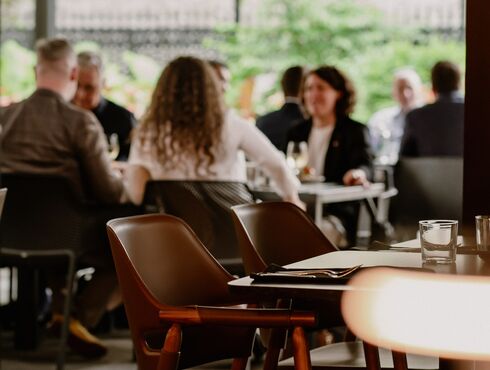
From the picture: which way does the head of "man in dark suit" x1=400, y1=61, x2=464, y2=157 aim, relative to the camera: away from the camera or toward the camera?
away from the camera

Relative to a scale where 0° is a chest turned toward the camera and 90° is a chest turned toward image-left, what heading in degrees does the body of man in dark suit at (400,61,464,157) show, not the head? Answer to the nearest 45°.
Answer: approximately 180°

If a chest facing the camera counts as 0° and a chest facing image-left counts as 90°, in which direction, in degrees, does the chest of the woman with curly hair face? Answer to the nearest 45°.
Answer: approximately 180°

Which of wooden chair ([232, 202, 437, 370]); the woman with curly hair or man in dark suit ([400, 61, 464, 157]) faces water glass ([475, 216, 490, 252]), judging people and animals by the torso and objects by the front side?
the wooden chair

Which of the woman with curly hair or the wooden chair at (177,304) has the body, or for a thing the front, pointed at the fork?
the wooden chair

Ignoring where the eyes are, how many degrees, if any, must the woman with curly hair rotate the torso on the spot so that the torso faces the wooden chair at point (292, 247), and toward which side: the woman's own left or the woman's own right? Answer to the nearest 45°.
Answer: approximately 180°

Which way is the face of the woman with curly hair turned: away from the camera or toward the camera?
away from the camera

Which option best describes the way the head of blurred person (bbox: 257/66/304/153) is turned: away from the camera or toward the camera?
away from the camera
